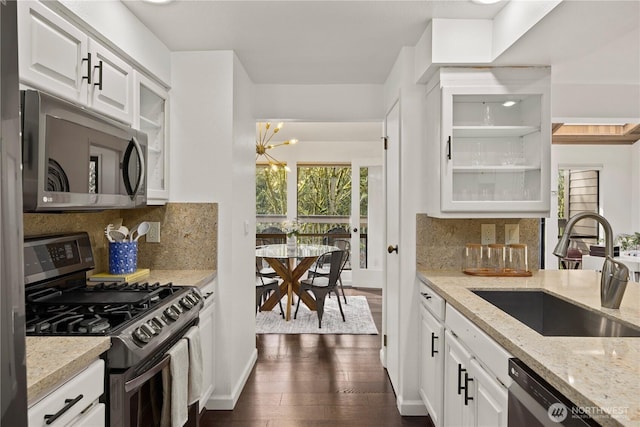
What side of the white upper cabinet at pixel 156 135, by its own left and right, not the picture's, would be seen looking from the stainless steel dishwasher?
front

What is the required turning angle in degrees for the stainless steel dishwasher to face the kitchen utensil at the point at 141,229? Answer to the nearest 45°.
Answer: approximately 45° to its right

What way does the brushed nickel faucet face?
to the viewer's left

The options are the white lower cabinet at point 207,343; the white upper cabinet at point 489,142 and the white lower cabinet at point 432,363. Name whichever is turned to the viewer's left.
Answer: the white lower cabinet at point 432,363

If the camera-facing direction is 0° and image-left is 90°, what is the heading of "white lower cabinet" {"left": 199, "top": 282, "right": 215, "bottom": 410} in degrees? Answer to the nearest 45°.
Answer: approximately 270°

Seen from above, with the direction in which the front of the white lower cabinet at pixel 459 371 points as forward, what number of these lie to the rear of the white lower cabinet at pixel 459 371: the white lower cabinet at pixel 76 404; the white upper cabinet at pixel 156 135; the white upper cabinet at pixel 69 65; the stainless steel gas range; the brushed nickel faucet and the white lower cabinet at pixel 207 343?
1

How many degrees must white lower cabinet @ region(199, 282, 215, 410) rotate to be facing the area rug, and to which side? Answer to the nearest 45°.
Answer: approximately 45° to its left

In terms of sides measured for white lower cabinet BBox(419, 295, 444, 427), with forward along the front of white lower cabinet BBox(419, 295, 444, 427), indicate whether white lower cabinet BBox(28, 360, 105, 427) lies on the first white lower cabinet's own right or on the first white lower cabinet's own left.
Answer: on the first white lower cabinet's own left

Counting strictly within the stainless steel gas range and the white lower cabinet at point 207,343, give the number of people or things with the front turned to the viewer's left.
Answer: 0

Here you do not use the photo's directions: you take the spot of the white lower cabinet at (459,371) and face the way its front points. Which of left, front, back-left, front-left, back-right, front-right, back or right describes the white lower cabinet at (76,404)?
front-left

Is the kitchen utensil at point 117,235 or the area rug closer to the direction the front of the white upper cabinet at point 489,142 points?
the kitchen utensil

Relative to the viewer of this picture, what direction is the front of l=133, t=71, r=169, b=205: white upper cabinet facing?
facing the viewer and to the right of the viewer

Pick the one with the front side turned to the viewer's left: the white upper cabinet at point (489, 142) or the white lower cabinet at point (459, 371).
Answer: the white lower cabinet

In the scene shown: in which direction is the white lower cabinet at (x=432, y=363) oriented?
to the viewer's left

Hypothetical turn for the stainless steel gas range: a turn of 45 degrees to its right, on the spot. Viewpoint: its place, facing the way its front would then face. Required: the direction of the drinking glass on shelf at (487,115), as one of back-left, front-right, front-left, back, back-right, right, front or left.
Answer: left
